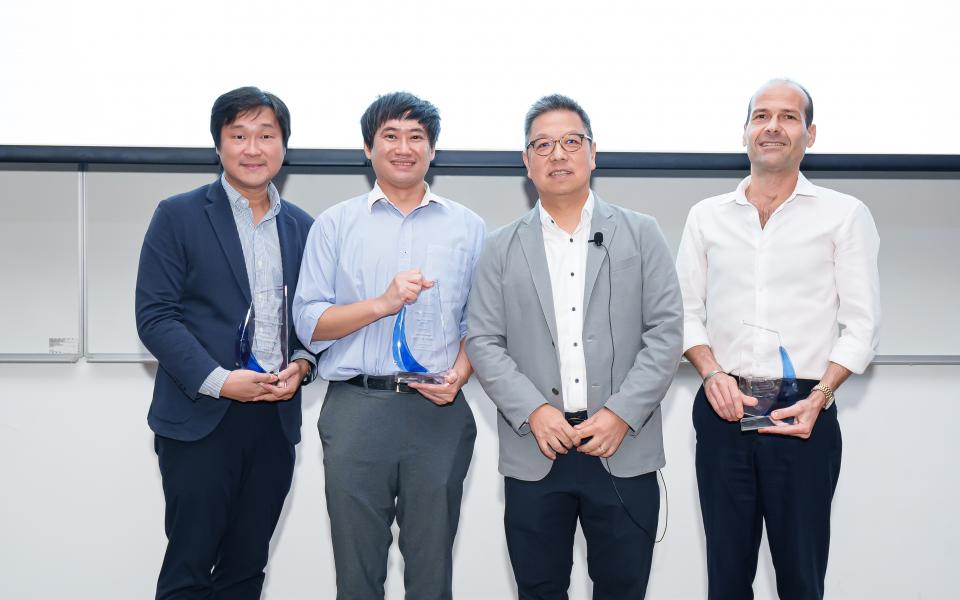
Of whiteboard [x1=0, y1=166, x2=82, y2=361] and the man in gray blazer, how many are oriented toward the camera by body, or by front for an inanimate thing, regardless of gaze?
2

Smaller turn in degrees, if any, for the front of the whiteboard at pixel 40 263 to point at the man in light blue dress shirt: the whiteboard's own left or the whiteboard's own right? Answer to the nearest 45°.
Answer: approximately 45° to the whiteboard's own left

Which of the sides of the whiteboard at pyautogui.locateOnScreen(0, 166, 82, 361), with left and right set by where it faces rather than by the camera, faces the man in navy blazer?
left

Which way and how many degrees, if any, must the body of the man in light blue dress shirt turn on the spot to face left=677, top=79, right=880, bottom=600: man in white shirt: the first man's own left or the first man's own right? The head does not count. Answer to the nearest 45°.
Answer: approximately 90° to the first man's own left

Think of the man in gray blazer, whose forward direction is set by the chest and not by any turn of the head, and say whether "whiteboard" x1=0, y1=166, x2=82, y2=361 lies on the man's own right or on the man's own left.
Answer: on the man's own right

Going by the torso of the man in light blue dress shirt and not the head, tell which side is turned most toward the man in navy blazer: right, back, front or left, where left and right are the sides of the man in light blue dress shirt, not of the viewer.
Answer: right

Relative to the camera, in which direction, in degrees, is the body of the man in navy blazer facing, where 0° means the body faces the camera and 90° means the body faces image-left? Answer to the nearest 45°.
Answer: approximately 315°
